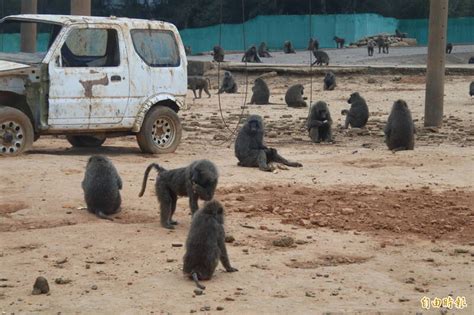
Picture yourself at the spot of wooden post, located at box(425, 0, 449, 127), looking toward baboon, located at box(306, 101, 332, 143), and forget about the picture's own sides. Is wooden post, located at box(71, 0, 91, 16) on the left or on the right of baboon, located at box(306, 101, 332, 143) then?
right

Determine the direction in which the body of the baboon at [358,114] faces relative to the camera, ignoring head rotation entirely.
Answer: to the viewer's left

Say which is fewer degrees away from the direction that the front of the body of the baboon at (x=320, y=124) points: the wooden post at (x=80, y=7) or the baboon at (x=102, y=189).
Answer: the baboon

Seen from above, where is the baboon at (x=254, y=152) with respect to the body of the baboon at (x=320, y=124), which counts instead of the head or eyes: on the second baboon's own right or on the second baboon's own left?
on the second baboon's own right

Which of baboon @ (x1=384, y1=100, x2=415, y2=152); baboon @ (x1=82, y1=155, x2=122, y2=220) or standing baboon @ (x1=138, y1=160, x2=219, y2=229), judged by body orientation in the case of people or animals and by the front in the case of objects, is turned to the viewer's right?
the standing baboon

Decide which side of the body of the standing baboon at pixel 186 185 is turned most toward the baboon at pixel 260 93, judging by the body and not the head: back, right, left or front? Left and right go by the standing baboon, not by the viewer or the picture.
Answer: left

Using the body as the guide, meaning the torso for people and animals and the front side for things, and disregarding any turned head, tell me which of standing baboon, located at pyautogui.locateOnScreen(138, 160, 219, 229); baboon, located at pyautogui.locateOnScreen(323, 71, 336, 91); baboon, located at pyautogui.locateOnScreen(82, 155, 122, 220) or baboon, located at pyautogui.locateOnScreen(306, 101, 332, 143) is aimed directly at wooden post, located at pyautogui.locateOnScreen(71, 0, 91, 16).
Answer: baboon, located at pyautogui.locateOnScreen(82, 155, 122, 220)

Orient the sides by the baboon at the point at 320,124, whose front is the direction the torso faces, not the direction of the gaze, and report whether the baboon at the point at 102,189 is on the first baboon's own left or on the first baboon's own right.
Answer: on the first baboon's own right

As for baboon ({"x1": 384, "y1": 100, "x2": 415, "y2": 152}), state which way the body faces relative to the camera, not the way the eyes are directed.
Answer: away from the camera

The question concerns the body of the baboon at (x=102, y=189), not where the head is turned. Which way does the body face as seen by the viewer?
away from the camera

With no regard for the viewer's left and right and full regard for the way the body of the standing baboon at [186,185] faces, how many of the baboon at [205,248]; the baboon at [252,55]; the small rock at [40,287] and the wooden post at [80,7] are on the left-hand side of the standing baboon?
2

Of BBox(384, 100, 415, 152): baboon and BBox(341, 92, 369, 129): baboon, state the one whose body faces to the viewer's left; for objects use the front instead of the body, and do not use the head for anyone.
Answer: BBox(341, 92, 369, 129): baboon
